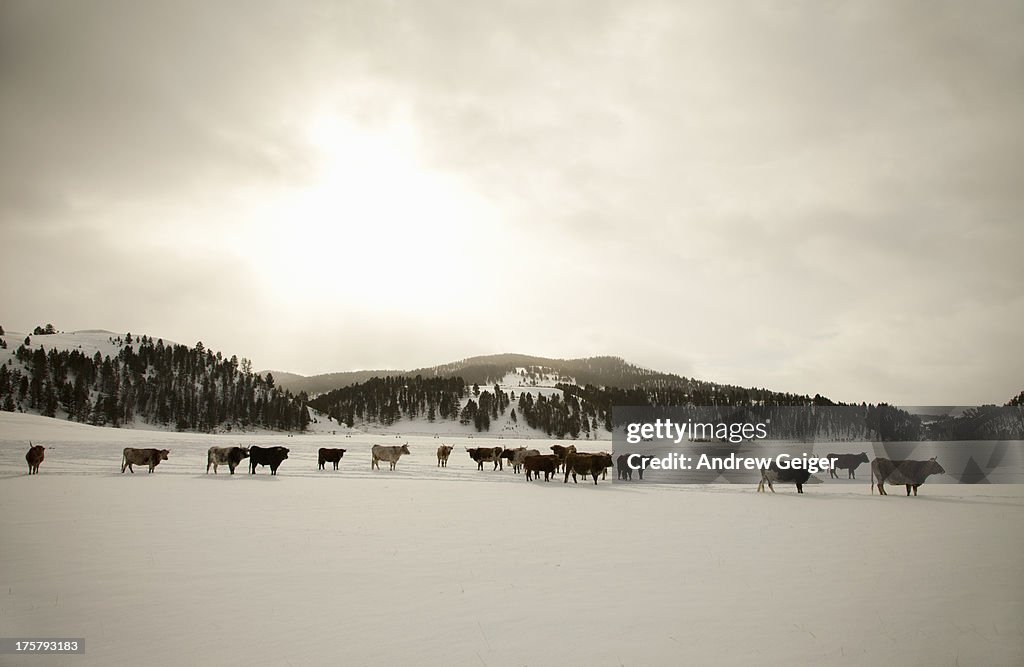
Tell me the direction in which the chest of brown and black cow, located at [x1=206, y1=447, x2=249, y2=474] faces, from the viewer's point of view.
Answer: to the viewer's right

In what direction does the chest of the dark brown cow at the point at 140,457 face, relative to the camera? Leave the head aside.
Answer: to the viewer's right

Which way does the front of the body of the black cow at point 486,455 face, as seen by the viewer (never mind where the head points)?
to the viewer's left

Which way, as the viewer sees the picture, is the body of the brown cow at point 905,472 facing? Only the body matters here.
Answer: to the viewer's right

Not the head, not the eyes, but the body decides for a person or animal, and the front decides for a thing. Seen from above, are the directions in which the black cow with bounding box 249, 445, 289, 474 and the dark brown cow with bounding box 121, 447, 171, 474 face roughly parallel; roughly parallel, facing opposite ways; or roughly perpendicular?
roughly parallel

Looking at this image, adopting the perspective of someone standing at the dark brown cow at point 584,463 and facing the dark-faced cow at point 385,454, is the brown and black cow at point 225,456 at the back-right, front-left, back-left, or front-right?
front-left

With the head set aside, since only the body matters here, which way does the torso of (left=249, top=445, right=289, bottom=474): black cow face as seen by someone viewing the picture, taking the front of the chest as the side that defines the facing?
to the viewer's right

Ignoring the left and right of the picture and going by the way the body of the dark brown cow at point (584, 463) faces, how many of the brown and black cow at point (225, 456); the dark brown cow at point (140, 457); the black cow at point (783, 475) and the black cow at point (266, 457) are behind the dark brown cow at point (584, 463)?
3

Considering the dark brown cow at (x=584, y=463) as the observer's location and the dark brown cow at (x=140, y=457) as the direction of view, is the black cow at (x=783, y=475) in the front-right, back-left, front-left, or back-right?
back-left

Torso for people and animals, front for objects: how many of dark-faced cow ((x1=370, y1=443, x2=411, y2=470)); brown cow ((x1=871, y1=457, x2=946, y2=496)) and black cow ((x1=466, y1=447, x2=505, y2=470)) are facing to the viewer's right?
2

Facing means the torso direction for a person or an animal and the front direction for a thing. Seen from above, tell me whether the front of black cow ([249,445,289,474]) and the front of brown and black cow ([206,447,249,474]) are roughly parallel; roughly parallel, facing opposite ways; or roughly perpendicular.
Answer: roughly parallel

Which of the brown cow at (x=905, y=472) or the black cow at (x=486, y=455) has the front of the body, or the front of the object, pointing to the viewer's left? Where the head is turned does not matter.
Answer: the black cow

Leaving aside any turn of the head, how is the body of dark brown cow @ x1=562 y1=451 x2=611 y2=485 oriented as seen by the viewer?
to the viewer's right

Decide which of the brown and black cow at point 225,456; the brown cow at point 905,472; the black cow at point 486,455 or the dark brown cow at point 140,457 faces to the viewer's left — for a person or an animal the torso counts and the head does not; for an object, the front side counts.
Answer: the black cow at point 486,455

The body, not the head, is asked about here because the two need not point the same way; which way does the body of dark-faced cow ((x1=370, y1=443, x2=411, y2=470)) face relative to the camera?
to the viewer's right

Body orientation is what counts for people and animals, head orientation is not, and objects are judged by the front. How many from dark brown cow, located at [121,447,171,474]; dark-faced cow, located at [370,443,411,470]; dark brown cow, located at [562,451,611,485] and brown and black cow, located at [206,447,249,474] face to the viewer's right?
4

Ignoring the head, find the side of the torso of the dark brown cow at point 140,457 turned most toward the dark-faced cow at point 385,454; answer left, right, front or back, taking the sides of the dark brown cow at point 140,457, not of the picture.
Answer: front
